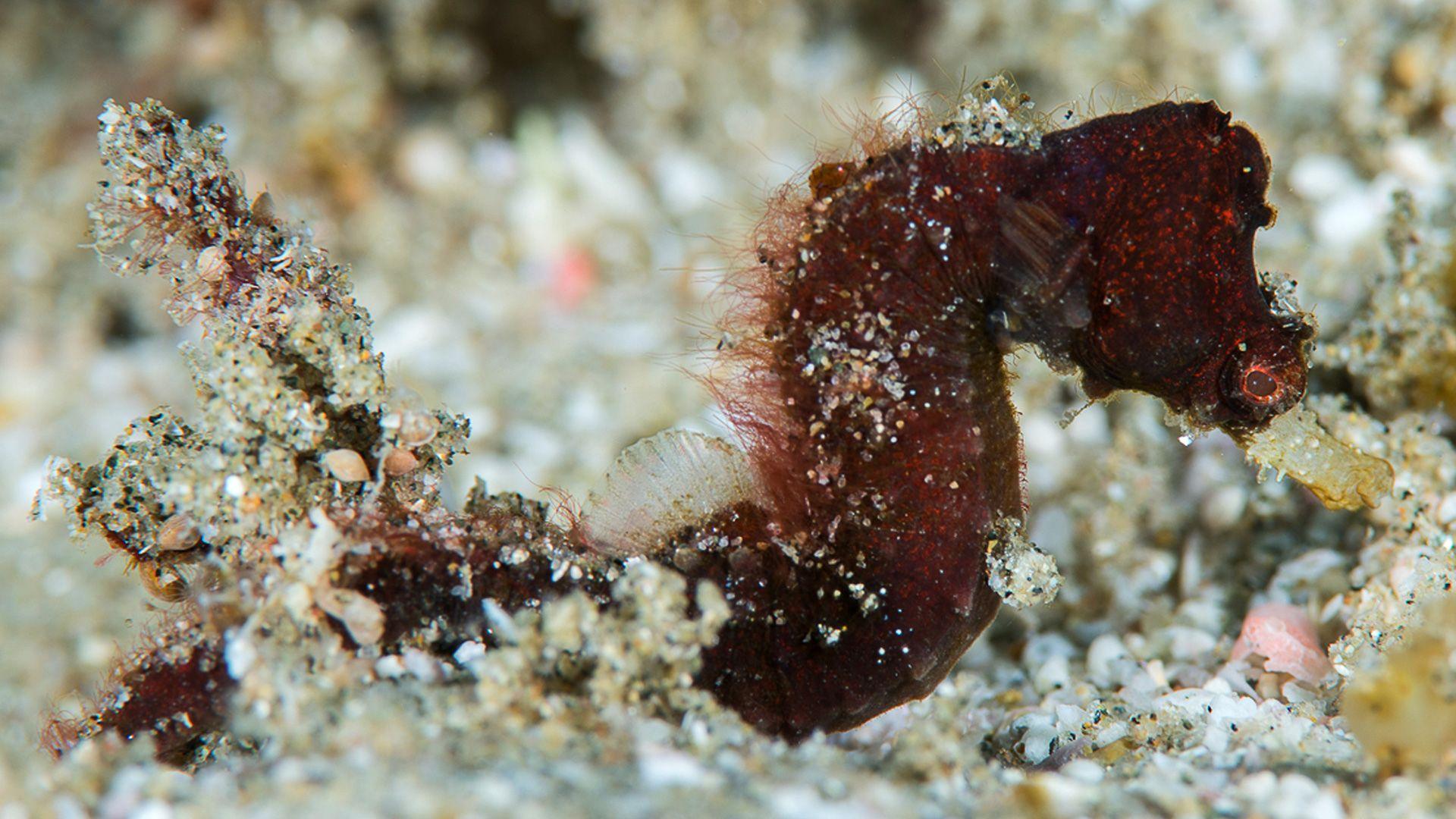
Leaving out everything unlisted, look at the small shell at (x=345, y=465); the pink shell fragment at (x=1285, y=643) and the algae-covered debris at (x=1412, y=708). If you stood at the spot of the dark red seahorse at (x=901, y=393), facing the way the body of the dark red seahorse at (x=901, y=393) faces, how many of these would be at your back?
1

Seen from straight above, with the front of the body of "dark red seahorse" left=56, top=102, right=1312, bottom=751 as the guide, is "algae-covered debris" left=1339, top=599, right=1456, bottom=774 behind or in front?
in front

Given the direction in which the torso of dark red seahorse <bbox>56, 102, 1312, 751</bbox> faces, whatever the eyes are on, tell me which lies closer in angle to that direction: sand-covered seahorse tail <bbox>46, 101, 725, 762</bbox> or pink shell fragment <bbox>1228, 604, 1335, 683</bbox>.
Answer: the pink shell fragment

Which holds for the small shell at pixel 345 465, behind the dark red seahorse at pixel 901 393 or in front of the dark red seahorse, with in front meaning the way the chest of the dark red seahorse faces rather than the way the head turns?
behind

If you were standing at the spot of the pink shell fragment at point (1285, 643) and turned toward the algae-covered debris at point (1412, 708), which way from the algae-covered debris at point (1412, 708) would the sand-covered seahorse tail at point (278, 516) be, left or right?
right

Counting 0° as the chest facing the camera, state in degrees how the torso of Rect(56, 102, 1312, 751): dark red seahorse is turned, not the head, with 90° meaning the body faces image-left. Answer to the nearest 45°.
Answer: approximately 270°

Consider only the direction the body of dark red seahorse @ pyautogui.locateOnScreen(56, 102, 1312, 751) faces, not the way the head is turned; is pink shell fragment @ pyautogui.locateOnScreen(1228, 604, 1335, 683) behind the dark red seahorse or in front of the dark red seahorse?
in front

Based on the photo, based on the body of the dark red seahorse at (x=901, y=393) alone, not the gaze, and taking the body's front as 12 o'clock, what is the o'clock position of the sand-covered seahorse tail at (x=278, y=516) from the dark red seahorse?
The sand-covered seahorse tail is roughly at 6 o'clock from the dark red seahorse.
